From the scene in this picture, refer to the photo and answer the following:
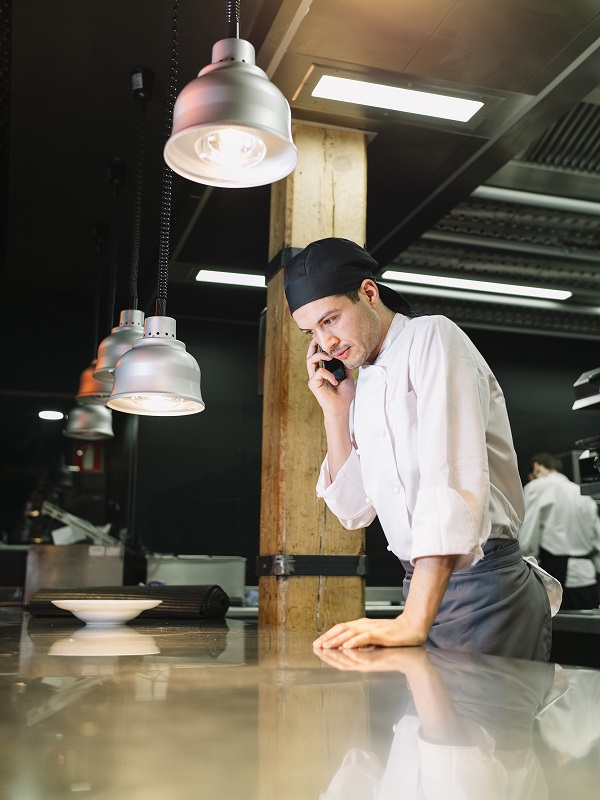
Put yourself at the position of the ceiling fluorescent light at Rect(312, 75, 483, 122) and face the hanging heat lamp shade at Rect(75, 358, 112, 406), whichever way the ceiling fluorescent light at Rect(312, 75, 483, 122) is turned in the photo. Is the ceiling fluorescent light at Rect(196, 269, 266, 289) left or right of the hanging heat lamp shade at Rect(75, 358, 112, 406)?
right

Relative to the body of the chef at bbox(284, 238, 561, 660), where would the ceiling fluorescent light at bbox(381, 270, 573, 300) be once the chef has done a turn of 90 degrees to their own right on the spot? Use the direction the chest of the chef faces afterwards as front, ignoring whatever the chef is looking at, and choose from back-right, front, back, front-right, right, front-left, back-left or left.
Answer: front-right

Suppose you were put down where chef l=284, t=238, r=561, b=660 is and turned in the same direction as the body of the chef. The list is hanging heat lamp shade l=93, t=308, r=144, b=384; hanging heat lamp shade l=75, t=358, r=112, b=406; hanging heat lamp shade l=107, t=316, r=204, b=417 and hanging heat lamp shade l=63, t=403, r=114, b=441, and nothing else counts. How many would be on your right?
4

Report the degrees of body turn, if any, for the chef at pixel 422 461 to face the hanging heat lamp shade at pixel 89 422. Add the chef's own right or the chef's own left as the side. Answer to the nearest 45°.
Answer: approximately 90° to the chef's own right

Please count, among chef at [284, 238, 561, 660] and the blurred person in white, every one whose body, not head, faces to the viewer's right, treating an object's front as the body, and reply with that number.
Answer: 0

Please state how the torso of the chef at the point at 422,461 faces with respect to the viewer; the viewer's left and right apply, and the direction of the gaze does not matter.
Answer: facing the viewer and to the left of the viewer

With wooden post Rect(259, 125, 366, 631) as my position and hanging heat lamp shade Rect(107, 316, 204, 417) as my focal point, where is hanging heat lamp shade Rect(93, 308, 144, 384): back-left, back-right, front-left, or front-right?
front-right

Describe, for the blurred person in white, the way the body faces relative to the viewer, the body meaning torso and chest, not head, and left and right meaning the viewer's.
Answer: facing away from the viewer and to the left of the viewer

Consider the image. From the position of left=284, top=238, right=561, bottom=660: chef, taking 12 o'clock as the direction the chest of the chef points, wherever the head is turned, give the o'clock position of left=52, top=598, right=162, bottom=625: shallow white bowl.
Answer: The shallow white bowl is roughly at 2 o'clock from the chef.
